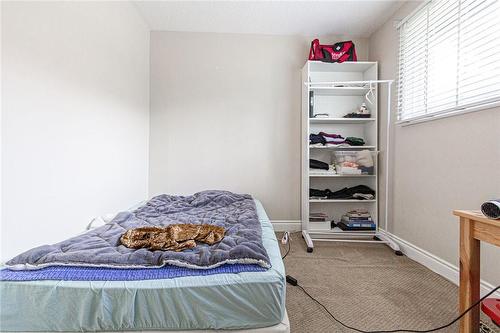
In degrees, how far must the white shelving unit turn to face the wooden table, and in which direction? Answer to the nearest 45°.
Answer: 0° — it already faces it

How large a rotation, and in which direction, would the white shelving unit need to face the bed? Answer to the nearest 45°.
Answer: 0° — it already faces it

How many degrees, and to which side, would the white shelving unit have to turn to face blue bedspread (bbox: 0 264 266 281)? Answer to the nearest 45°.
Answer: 0° — it already faces it

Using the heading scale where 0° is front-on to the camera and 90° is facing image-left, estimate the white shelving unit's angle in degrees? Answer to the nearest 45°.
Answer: approximately 0°

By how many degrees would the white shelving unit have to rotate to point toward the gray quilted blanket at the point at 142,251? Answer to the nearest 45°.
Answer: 0° — it already faces it
